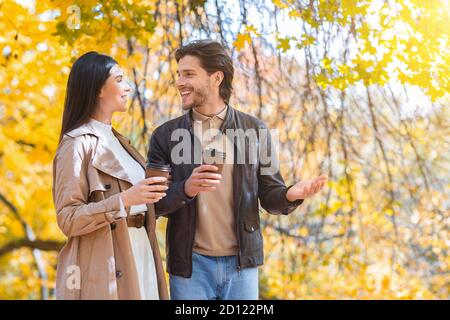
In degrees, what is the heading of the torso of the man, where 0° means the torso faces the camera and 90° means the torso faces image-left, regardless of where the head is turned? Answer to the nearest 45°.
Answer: approximately 0°

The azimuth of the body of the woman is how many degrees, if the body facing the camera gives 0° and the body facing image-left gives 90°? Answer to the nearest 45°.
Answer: approximately 315°

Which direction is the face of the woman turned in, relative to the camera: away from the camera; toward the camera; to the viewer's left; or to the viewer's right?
to the viewer's right
